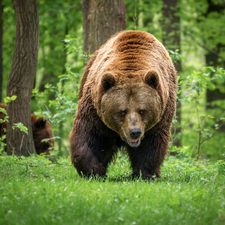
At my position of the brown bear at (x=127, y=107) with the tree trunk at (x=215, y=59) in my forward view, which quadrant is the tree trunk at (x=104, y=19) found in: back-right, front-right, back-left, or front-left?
front-left

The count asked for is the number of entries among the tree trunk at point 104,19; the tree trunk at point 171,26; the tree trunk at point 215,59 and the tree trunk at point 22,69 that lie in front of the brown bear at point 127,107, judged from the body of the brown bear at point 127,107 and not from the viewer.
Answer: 0

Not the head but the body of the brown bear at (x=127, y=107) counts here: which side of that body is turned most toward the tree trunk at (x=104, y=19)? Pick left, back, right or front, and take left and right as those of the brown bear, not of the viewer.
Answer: back

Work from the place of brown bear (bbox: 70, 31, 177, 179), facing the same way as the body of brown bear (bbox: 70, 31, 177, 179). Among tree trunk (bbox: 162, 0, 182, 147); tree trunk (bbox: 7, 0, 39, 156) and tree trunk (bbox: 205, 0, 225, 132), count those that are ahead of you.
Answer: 0

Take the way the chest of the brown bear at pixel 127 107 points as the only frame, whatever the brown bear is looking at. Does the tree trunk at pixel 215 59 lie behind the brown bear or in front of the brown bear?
behind

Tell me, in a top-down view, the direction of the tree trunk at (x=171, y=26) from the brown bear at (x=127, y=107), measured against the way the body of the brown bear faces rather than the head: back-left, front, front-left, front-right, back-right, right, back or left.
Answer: back

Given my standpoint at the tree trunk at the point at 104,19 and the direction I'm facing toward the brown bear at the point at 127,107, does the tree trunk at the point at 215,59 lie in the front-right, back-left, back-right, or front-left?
back-left

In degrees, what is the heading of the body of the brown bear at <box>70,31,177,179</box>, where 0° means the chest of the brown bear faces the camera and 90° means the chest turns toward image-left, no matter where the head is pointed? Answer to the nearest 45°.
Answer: approximately 0°

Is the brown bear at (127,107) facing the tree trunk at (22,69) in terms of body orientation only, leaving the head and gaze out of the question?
no
